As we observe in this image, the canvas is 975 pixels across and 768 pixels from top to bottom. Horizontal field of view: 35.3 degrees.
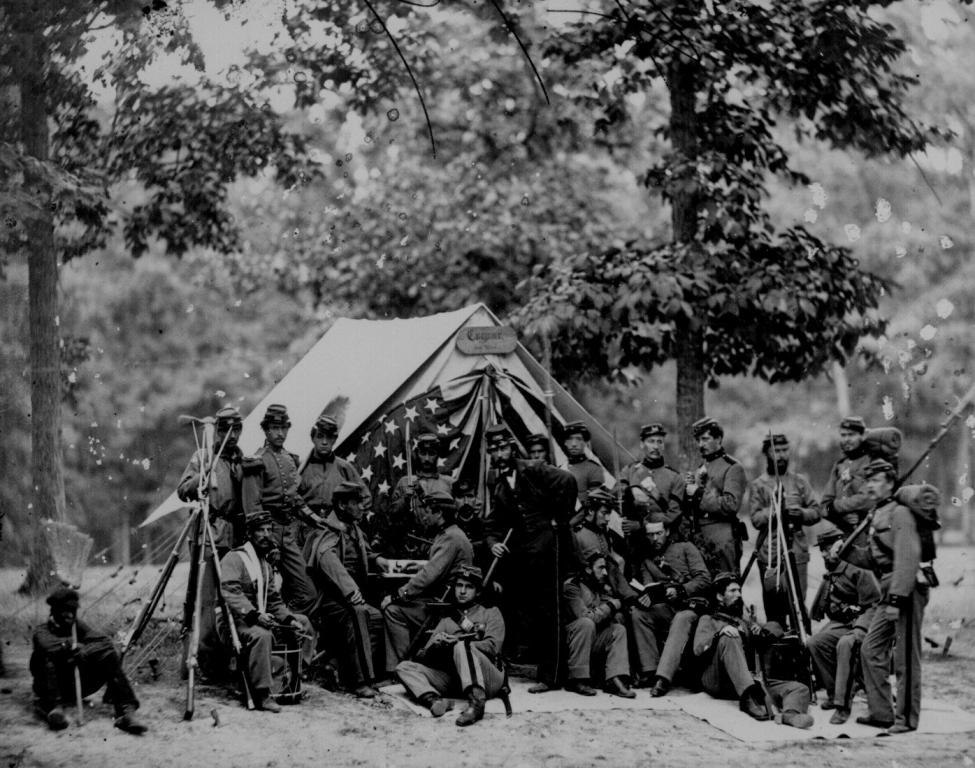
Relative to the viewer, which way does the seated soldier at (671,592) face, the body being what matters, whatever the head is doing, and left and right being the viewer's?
facing the viewer and to the left of the viewer

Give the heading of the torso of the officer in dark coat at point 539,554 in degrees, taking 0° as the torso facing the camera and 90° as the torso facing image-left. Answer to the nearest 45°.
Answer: approximately 45°

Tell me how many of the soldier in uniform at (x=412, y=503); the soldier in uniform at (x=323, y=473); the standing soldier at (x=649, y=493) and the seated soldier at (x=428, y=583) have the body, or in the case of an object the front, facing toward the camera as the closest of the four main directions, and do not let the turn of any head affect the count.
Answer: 3

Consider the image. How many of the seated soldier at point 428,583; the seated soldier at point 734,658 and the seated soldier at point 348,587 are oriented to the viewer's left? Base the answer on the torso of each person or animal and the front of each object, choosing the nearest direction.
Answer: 1

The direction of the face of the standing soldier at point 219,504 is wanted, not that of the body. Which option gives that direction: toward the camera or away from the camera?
toward the camera

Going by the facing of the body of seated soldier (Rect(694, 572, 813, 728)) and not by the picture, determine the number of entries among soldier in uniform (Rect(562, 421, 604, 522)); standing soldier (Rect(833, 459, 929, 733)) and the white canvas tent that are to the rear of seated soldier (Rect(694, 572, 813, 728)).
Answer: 2

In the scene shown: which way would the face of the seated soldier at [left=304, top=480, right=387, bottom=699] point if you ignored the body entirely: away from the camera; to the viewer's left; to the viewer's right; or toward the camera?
to the viewer's right

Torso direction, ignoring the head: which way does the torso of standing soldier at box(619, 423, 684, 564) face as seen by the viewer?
toward the camera

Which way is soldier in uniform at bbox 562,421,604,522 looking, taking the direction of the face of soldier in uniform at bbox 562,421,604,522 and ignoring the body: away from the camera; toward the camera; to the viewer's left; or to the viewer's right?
toward the camera

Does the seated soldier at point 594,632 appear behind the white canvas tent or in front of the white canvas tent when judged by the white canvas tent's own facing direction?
in front

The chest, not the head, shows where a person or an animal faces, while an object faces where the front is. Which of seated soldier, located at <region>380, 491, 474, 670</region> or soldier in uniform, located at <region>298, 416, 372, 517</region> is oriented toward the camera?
the soldier in uniform

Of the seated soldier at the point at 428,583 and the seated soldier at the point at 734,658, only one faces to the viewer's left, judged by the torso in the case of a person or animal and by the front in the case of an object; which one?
the seated soldier at the point at 428,583

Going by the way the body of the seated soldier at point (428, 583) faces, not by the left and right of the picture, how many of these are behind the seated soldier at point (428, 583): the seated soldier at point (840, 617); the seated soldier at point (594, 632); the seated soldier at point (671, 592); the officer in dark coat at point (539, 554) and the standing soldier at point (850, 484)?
5

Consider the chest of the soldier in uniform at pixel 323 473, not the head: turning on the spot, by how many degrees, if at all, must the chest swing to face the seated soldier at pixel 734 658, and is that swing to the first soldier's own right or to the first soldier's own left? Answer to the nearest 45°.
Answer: approximately 45° to the first soldier's own left
